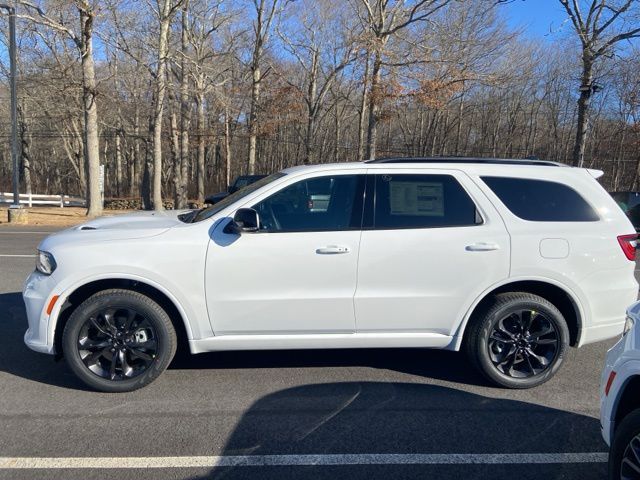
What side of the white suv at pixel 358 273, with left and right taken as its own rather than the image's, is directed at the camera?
left

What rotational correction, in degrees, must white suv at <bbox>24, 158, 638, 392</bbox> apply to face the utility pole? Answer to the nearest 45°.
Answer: approximately 45° to its right

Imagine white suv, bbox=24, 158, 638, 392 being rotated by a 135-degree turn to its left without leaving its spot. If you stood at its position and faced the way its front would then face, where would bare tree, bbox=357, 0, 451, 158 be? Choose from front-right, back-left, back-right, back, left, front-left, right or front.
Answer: back-left

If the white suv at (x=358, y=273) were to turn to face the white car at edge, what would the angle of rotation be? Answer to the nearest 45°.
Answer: approximately 135° to its left

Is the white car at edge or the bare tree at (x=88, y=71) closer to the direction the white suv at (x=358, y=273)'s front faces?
the bare tree

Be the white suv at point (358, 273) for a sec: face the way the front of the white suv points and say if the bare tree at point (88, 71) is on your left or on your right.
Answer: on your right
